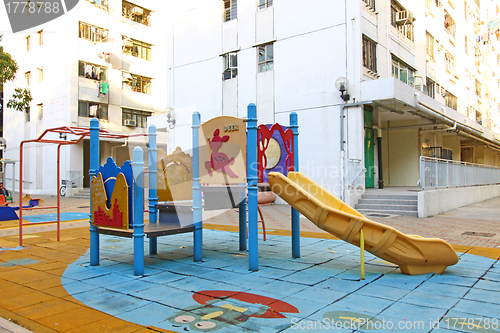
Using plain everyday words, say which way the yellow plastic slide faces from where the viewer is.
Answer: facing to the right of the viewer

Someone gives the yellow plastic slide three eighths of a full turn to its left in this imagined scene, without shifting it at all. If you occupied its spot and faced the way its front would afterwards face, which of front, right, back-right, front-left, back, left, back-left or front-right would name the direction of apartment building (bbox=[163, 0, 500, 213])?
front-right

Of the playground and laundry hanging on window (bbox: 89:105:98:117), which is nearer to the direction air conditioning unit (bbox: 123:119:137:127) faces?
the playground

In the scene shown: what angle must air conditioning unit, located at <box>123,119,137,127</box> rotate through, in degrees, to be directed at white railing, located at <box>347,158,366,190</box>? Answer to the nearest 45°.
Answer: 0° — it already faces it

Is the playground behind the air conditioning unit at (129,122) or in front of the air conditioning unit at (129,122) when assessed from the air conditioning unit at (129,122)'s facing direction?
in front

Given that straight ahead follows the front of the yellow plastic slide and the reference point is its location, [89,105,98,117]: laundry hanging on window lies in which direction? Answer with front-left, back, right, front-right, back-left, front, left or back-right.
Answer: back-left

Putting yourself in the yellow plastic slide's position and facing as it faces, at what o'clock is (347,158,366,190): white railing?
The white railing is roughly at 9 o'clock from the yellow plastic slide.

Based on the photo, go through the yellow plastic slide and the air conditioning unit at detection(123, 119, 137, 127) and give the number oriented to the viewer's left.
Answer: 0

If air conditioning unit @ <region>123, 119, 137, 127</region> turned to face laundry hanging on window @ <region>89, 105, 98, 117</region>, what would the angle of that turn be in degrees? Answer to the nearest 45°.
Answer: approximately 90° to its right

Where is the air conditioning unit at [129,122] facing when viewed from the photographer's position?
facing the viewer and to the right of the viewer
